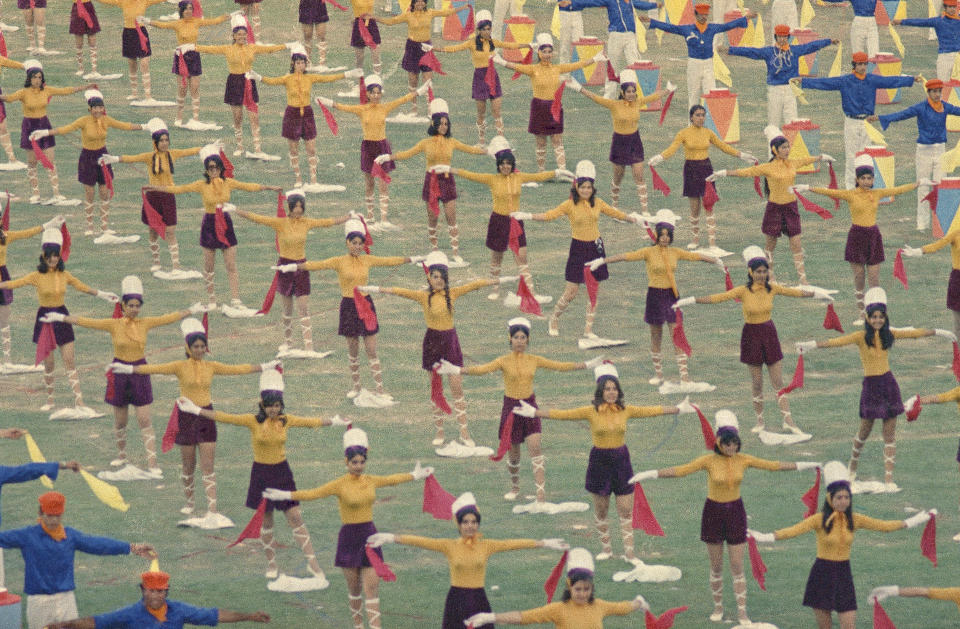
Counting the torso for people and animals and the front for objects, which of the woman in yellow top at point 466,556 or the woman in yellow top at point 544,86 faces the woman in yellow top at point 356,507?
the woman in yellow top at point 544,86

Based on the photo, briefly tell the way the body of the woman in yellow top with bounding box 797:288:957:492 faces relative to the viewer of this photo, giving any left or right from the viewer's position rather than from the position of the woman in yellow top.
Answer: facing the viewer

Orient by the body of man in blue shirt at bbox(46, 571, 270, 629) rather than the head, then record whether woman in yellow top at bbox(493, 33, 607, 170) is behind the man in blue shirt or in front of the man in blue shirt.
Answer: behind

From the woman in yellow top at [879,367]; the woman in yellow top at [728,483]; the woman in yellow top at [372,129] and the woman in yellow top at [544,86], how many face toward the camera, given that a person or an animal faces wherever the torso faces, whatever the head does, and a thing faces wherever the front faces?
4

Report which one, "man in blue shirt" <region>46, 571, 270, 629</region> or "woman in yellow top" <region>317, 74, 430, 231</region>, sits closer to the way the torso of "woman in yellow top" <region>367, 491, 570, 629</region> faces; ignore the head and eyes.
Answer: the man in blue shirt

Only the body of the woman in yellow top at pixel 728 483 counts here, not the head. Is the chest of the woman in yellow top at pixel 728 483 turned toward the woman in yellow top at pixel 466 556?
no

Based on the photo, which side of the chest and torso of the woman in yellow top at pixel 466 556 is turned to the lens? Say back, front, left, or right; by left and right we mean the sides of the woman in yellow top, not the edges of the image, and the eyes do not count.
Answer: front

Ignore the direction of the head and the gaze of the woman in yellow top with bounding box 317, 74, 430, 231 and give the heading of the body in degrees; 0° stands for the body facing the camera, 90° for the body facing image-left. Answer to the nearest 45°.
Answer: approximately 0°

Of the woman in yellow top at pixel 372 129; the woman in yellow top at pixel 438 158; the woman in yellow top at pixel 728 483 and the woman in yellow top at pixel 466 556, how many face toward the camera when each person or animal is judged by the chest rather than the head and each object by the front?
4

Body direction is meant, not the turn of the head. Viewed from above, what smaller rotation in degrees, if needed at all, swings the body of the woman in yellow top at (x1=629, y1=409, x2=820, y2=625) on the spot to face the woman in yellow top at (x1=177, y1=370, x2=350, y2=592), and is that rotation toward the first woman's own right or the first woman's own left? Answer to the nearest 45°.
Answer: approximately 90° to the first woman's own right

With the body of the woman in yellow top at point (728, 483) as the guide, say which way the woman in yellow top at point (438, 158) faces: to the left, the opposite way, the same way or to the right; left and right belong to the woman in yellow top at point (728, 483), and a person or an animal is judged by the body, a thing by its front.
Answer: the same way

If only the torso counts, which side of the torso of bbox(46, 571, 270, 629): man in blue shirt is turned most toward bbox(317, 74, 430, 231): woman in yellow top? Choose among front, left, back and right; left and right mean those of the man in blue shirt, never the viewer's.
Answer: back

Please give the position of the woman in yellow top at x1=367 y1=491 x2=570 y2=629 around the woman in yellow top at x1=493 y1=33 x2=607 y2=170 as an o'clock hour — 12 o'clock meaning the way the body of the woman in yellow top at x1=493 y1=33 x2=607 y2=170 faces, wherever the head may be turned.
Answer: the woman in yellow top at x1=367 y1=491 x2=570 y2=629 is roughly at 12 o'clock from the woman in yellow top at x1=493 y1=33 x2=607 y2=170.

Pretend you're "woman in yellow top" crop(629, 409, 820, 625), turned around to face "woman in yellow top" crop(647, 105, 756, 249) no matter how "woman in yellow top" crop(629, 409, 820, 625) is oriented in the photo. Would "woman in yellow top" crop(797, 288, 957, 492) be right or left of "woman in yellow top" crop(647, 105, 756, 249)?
right

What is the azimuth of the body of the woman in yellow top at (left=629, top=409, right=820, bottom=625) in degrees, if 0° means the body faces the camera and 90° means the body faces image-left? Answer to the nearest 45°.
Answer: approximately 0°

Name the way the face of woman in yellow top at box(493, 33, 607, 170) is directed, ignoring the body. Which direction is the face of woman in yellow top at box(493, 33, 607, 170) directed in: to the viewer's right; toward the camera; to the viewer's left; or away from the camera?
toward the camera

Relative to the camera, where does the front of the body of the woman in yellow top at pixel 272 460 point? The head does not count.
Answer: toward the camera

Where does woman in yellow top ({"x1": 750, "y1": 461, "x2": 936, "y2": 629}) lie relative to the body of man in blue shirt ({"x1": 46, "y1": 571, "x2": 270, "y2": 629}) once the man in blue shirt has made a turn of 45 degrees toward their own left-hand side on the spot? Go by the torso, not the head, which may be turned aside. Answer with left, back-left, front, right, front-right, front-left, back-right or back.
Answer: front-left

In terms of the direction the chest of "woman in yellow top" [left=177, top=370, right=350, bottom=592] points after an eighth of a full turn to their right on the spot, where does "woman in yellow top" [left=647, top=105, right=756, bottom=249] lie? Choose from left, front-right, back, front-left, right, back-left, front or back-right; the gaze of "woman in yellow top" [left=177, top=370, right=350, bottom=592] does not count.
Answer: back

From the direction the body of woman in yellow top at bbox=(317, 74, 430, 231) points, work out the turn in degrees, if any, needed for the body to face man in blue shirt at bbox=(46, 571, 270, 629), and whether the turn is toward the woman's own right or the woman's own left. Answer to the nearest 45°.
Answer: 0° — they already face them

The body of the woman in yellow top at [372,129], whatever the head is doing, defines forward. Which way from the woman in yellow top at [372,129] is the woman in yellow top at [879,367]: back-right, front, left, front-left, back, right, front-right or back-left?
front-left
